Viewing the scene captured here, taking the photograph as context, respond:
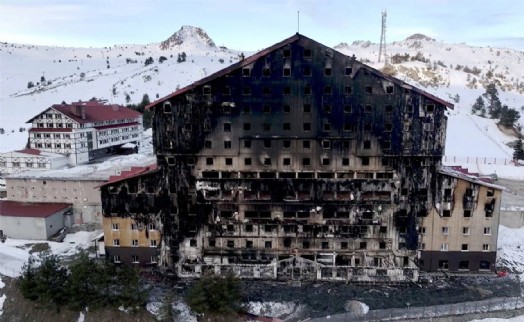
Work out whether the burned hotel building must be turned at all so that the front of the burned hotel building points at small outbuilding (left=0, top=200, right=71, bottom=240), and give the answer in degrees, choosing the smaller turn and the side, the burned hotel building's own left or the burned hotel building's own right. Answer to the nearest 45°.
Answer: approximately 90° to the burned hotel building's own right

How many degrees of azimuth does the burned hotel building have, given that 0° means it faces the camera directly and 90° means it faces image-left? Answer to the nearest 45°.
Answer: approximately 0°
